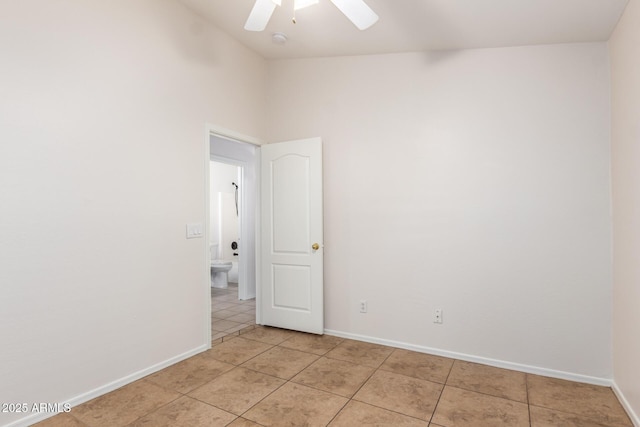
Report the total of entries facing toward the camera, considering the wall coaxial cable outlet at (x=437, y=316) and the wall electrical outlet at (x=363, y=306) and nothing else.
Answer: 2

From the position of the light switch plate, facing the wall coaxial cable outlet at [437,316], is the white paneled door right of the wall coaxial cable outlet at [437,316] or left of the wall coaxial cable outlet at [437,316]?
left

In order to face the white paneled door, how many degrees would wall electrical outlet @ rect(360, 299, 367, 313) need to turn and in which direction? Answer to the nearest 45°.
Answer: approximately 90° to its right

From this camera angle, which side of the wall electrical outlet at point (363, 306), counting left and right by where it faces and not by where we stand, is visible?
front

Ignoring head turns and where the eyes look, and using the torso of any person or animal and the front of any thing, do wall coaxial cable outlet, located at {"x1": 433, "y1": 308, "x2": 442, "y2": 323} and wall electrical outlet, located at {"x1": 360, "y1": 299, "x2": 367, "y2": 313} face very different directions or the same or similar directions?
same or similar directions

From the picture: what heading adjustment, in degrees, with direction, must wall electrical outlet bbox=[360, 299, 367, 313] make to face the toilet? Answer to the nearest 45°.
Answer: approximately 135° to its right

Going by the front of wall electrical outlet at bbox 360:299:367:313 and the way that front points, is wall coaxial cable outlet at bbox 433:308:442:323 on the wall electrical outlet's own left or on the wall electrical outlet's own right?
on the wall electrical outlet's own left

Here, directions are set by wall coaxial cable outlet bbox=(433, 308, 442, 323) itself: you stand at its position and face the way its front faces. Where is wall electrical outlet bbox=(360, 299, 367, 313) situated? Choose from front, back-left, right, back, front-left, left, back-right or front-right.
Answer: right

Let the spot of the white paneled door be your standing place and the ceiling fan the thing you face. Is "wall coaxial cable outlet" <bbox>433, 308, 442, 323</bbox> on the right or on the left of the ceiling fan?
left

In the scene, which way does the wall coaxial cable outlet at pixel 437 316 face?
toward the camera

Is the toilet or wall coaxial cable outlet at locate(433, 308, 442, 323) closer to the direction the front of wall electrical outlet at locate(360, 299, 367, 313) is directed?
the wall coaxial cable outlet
